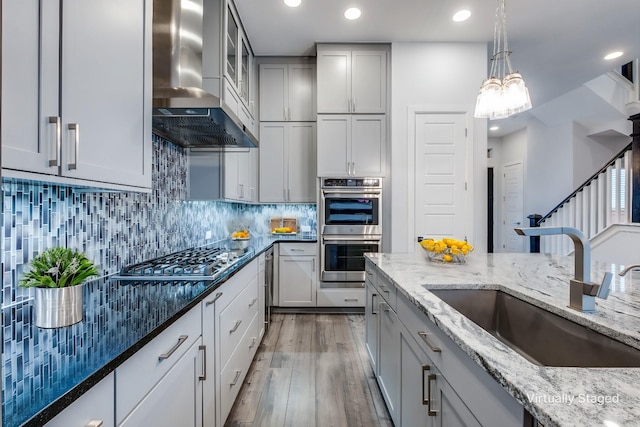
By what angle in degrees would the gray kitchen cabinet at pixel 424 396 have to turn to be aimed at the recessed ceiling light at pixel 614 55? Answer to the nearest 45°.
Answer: approximately 135° to its right

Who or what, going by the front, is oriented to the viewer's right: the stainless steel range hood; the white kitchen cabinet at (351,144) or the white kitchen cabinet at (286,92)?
the stainless steel range hood

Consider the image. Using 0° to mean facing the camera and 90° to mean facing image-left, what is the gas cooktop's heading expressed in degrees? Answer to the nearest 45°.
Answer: approximately 270°

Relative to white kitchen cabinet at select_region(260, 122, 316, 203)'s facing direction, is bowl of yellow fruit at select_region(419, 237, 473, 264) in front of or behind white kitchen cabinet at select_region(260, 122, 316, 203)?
in front

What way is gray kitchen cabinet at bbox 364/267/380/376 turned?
to the viewer's left

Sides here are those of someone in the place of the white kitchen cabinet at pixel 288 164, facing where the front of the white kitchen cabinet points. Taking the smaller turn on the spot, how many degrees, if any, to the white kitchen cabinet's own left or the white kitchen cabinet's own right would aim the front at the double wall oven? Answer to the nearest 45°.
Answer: approximately 45° to the white kitchen cabinet's own left

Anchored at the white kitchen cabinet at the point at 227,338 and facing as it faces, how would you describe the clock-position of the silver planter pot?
The silver planter pot is roughly at 4 o'clock from the white kitchen cabinet.

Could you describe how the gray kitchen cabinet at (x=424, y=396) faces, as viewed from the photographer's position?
facing to the left of the viewer

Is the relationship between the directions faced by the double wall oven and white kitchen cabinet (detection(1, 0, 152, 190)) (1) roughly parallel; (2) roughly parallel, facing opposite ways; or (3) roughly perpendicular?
roughly perpendicular

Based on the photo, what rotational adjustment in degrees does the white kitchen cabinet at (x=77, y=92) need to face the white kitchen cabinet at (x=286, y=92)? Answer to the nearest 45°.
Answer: approximately 90° to its left

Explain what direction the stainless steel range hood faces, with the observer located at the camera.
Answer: facing to the right of the viewer
